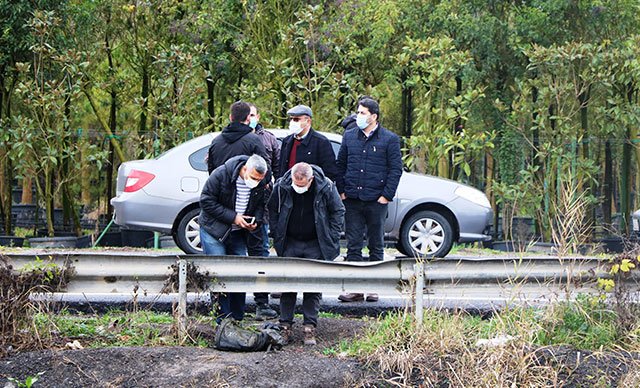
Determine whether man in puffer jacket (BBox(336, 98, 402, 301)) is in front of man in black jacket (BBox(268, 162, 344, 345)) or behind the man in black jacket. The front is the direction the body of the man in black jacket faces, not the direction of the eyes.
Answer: behind

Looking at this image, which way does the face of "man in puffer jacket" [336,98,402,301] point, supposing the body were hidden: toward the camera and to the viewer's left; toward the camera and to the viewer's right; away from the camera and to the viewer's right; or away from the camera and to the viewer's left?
toward the camera and to the viewer's left

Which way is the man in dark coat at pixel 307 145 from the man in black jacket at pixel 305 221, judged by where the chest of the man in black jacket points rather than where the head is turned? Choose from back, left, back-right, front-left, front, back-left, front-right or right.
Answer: back

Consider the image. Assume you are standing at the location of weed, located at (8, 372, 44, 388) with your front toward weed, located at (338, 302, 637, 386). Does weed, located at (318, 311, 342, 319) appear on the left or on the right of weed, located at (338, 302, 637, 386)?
left

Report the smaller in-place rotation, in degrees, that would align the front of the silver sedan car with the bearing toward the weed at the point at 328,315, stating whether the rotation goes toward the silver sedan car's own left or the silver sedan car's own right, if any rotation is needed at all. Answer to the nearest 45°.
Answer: approximately 45° to the silver sedan car's own right

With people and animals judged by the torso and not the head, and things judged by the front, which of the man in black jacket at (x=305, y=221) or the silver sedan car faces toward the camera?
the man in black jacket

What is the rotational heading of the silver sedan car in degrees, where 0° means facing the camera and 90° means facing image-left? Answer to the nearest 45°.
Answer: approximately 270°

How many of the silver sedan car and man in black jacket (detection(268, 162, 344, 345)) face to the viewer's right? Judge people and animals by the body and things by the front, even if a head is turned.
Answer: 1

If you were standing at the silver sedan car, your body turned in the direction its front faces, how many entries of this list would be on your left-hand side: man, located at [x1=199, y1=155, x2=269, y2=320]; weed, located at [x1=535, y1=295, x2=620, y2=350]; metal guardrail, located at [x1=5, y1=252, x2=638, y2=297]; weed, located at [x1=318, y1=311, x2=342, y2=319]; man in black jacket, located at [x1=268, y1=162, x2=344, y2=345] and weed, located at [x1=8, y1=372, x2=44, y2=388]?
0

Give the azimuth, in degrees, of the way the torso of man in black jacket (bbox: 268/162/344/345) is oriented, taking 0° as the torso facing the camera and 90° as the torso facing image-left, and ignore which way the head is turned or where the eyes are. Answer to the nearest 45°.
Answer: approximately 0°

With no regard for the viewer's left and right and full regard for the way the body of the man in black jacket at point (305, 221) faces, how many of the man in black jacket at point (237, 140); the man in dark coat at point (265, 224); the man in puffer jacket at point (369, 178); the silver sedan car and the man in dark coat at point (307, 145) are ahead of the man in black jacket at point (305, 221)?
0

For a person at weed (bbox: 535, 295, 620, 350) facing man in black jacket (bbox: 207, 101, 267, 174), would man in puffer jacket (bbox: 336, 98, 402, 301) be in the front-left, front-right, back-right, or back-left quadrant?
front-right
